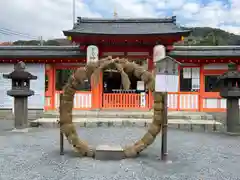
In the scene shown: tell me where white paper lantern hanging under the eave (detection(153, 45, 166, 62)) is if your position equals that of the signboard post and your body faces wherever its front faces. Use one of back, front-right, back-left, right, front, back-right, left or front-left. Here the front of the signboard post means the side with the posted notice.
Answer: back

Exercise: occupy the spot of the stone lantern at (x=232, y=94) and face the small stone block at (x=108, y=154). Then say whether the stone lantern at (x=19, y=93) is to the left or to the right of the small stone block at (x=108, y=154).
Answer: right

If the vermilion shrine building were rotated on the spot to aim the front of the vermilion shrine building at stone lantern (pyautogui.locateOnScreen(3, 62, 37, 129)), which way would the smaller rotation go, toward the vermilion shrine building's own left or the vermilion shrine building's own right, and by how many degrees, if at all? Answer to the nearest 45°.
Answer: approximately 45° to the vermilion shrine building's own right

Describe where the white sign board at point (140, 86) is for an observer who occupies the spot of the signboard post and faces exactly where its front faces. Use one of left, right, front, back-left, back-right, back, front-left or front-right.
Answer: back

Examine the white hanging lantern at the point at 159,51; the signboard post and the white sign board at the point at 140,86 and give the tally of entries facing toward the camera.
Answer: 3

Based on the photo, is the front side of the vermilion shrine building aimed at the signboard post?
yes

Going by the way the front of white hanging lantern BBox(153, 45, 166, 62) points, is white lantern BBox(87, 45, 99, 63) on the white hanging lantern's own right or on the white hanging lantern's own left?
on the white hanging lantern's own right
